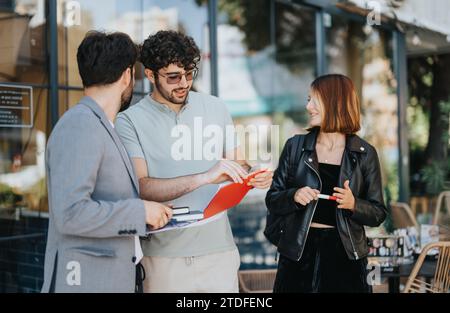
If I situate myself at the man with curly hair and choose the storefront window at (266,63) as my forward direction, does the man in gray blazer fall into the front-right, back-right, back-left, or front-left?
back-left

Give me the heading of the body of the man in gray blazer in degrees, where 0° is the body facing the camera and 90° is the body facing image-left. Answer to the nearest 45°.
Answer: approximately 270°

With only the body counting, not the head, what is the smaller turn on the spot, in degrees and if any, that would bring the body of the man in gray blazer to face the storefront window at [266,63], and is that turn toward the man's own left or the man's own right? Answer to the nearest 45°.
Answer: approximately 90° to the man's own left

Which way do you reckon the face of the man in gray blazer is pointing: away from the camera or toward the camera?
away from the camera

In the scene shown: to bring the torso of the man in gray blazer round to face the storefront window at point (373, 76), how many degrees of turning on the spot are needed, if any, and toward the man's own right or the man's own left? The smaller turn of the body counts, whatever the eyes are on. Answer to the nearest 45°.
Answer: approximately 45° to the man's own left

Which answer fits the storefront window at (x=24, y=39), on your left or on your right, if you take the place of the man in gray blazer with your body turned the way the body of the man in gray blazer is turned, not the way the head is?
on your left
